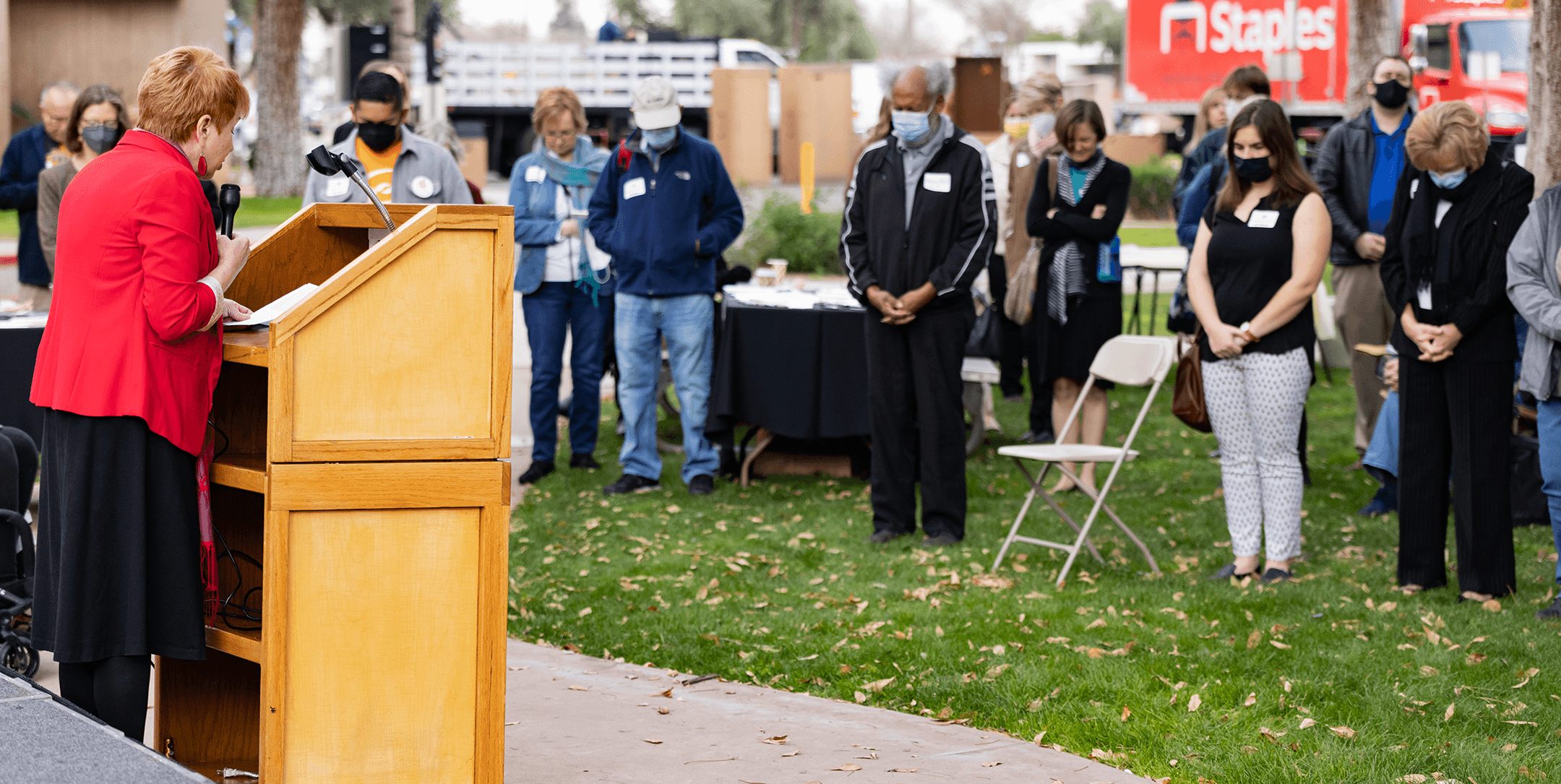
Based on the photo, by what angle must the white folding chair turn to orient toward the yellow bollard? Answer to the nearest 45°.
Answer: approximately 135° to its right

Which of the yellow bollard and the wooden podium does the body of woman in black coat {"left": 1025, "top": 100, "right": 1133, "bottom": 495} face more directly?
the wooden podium

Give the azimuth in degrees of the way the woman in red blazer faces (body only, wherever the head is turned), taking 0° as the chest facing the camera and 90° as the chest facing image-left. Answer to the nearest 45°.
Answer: approximately 225°

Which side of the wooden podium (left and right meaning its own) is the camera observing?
right

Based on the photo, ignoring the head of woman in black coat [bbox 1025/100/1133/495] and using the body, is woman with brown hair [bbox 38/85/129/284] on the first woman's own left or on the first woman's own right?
on the first woman's own right

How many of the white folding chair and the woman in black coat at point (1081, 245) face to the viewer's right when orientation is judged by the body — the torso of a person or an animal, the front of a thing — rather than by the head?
0

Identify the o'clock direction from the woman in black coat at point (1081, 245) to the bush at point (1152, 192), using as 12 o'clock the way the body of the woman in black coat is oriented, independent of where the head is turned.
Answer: The bush is roughly at 6 o'clock from the woman in black coat.
